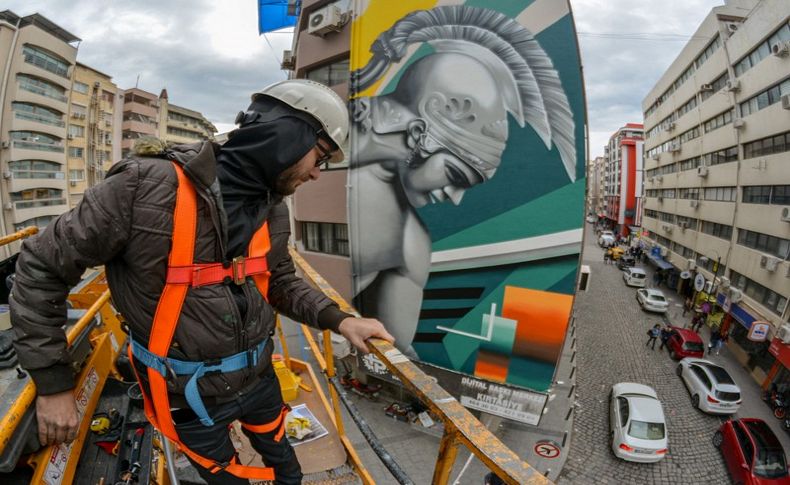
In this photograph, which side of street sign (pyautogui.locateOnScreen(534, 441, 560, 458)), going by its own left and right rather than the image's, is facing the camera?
front

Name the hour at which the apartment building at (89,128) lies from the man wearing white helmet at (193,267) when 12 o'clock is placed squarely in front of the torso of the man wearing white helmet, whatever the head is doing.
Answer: The apartment building is roughly at 7 o'clock from the man wearing white helmet.

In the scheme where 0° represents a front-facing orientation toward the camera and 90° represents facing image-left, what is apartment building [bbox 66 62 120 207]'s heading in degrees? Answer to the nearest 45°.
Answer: approximately 315°

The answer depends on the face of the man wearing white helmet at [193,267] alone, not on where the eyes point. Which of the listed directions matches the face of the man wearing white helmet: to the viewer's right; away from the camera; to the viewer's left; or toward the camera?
to the viewer's right
